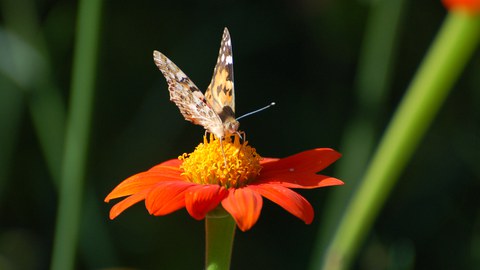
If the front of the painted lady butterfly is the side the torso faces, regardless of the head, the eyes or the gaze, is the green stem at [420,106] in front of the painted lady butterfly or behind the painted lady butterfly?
in front

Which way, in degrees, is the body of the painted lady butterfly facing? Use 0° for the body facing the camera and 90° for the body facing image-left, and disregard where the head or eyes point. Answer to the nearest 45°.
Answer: approximately 315°

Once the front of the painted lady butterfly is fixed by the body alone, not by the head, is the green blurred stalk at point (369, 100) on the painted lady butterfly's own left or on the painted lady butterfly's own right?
on the painted lady butterfly's own left
